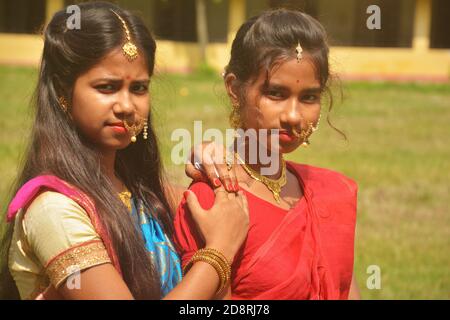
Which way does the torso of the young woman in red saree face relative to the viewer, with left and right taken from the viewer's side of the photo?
facing the viewer
